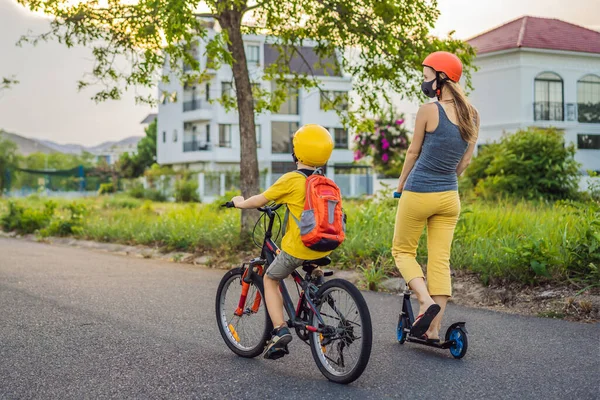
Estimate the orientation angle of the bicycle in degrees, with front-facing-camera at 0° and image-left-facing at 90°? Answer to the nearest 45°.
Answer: approximately 135°

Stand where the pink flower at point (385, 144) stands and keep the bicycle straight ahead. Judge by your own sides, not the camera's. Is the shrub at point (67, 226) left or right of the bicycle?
right

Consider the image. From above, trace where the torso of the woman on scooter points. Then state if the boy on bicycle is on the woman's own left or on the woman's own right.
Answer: on the woman's own left

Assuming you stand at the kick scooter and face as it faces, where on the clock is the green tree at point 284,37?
The green tree is roughly at 1 o'clock from the kick scooter.

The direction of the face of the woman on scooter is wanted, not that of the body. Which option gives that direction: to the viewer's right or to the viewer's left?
to the viewer's left

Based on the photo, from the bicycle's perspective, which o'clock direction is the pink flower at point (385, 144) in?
The pink flower is roughly at 2 o'clock from the bicycle.

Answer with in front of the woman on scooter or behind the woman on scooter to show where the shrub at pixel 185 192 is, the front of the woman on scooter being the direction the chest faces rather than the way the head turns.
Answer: in front

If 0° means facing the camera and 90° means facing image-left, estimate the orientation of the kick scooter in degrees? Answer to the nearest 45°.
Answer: approximately 135°

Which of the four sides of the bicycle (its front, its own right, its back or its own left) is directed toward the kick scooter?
right

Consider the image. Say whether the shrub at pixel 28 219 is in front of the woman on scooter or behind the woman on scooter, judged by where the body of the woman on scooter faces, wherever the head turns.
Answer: in front

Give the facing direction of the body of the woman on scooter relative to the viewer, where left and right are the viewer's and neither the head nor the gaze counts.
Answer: facing away from the viewer and to the left of the viewer

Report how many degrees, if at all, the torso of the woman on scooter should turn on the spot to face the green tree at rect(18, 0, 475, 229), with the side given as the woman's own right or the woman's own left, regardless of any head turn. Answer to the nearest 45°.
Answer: approximately 45° to the woman's own right

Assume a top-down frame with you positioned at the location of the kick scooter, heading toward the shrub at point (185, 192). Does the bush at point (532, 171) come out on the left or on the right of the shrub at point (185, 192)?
right

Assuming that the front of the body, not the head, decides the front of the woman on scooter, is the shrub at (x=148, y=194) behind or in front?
in front

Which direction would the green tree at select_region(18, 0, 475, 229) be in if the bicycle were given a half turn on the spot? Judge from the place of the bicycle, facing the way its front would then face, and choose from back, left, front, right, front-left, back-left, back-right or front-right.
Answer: back-left

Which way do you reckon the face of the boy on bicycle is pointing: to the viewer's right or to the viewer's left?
to the viewer's left
